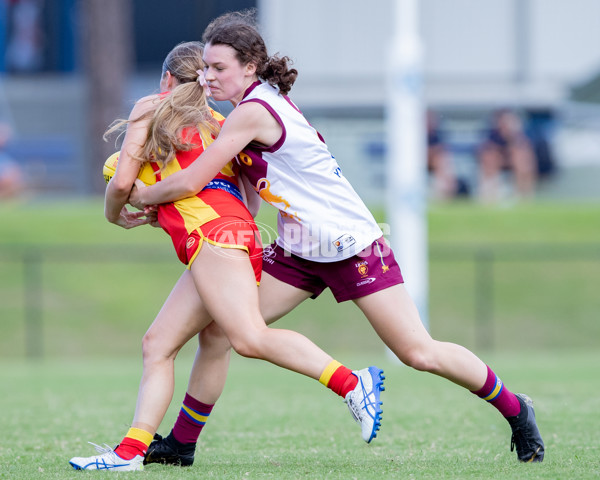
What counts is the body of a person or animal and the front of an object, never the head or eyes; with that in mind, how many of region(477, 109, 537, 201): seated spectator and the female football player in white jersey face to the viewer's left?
1

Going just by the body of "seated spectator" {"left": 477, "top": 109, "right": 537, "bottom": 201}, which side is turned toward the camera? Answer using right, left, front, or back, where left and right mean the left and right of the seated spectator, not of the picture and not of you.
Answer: front

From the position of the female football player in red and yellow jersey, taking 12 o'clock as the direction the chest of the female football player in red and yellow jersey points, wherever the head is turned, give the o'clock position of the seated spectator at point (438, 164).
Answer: The seated spectator is roughly at 2 o'clock from the female football player in red and yellow jersey.

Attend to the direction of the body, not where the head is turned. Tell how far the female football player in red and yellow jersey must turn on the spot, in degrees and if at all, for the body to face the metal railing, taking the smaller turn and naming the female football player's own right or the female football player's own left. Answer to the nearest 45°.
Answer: approximately 45° to the female football player's own right

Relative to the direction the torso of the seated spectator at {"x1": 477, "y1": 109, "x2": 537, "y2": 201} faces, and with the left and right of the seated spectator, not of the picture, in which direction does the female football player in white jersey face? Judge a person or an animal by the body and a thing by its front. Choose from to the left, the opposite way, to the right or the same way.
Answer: to the right

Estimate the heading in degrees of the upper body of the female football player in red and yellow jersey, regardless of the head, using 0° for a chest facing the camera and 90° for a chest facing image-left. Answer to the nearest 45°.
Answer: approximately 135°

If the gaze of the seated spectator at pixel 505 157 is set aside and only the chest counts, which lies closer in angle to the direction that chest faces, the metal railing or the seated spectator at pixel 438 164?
the metal railing

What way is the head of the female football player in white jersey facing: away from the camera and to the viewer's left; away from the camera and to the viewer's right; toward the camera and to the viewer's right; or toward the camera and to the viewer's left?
toward the camera and to the viewer's left

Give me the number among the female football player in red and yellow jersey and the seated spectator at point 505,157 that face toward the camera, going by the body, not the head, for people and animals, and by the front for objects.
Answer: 1

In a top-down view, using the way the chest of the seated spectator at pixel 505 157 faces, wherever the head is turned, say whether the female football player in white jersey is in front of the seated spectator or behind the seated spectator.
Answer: in front

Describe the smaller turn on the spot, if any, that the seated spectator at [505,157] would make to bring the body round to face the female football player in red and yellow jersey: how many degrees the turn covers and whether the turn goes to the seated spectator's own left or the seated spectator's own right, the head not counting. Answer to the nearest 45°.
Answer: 0° — they already face them

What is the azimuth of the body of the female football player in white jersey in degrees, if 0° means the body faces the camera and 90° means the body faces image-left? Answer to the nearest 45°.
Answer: approximately 90°
